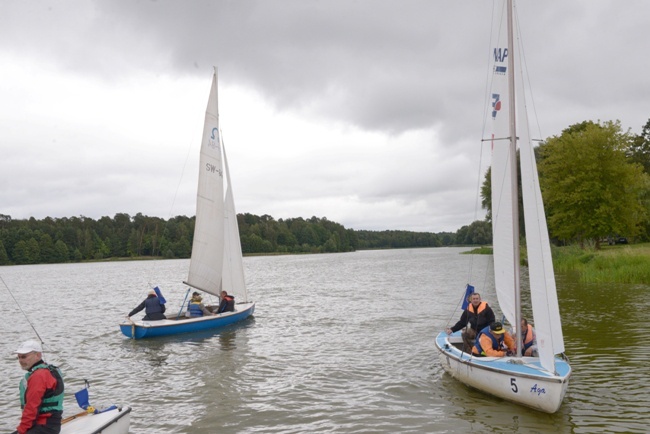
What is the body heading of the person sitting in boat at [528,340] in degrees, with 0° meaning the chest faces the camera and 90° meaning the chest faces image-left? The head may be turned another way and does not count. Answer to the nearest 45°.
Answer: approximately 45°

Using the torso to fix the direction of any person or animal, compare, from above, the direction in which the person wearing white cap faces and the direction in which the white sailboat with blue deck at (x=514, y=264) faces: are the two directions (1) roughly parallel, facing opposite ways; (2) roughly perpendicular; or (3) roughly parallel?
roughly perpendicular

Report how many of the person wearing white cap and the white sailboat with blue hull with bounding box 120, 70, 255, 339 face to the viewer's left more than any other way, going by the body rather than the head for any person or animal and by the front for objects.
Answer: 1
